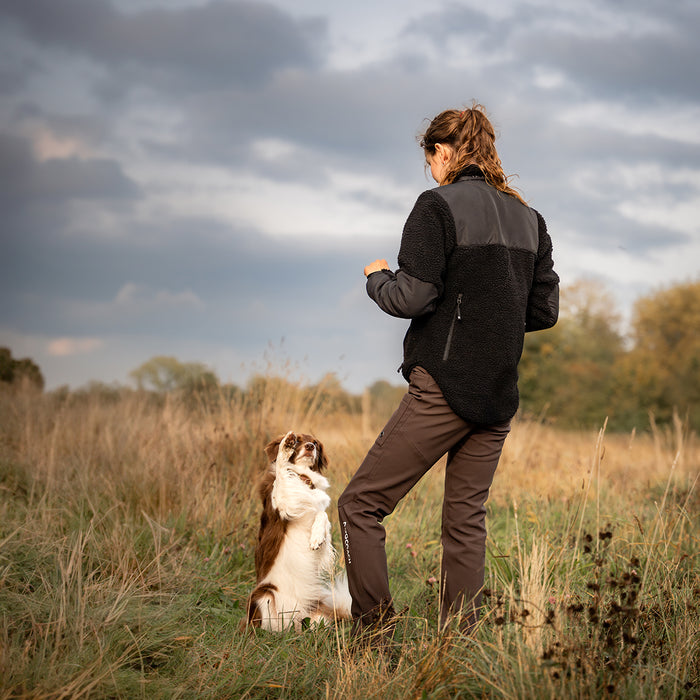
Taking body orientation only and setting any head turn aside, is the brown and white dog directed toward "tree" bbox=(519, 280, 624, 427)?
no

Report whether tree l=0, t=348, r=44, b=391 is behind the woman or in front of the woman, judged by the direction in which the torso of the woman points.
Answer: in front

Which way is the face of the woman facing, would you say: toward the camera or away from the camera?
away from the camera

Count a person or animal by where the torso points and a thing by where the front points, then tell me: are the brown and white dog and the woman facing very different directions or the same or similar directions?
very different directions

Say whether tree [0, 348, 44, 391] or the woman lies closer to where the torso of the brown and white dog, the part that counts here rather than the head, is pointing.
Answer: the woman

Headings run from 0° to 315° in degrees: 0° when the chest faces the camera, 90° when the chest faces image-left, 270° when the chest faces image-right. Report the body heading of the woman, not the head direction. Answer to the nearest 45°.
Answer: approximately 135°

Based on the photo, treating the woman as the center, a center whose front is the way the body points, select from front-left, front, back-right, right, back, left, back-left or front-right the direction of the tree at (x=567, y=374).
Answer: front-right

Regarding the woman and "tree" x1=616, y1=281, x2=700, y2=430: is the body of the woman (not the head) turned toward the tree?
no

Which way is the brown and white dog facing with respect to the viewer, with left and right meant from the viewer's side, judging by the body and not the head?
facing the viewer and to the right of the viewer

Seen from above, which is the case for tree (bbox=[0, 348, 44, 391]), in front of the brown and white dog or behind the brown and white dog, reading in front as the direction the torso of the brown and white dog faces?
behind

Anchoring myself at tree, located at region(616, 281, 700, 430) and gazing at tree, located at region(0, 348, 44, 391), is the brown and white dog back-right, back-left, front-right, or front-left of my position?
front-left

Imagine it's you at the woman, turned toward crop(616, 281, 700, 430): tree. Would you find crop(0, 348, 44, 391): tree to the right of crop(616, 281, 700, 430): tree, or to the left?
left

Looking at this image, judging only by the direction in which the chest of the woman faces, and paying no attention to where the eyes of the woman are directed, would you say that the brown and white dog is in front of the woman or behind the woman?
in front
